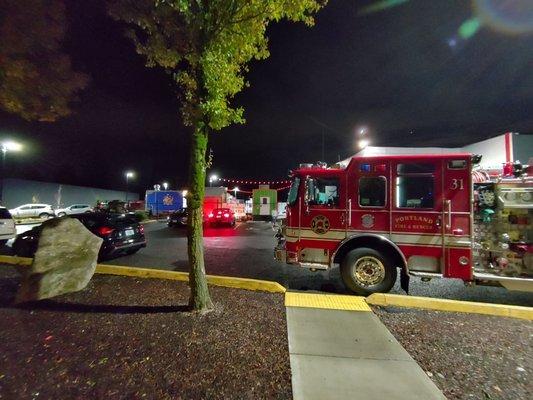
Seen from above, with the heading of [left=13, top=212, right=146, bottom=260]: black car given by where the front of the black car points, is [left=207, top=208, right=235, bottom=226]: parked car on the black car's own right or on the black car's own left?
on the black car's own right

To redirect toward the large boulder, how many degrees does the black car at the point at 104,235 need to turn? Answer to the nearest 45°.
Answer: approximately 135° to its left

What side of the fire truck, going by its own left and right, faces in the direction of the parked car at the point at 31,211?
front

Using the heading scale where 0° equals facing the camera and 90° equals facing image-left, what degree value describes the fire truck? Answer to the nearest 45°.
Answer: approximately 90°

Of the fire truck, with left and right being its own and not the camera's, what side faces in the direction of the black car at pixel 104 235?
front

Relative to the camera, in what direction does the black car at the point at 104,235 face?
facing away from the viewer and to the left of the viewer
